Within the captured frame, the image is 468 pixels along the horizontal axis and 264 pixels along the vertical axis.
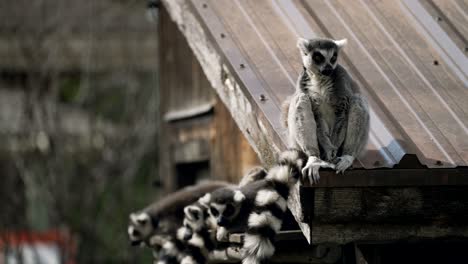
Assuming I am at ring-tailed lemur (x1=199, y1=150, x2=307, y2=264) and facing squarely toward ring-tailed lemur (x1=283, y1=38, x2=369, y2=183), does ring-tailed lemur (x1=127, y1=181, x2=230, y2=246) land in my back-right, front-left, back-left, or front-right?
back-left

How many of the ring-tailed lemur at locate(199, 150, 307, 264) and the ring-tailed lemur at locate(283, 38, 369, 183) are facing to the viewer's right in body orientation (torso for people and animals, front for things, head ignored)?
0

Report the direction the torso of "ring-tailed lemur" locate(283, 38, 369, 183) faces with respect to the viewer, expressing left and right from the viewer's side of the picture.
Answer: facing the viewer
